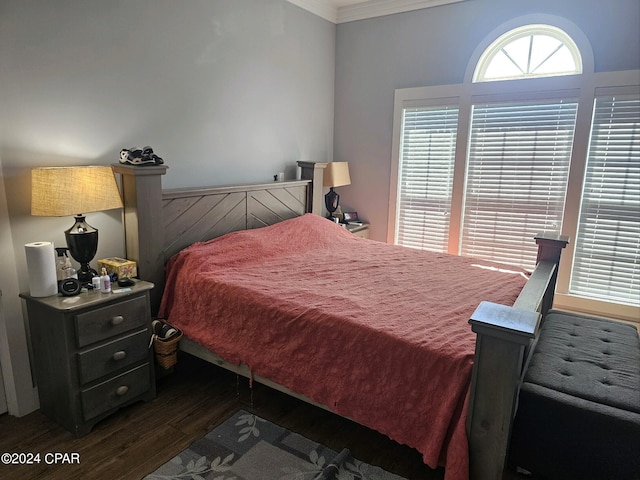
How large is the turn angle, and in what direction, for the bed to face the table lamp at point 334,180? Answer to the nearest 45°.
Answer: approximately 135° to its left

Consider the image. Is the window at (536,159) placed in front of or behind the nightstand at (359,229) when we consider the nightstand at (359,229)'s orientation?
in front

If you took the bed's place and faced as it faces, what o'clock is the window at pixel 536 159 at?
The window is roughly at 9 o'clock from the bed.

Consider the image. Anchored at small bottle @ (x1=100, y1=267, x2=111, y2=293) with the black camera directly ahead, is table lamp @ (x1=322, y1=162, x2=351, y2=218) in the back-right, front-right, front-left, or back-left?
back-right

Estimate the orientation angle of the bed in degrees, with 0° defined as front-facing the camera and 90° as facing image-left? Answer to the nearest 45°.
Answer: approximately 315°

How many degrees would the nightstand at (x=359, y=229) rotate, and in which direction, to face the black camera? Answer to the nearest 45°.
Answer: approximately 90° to its right

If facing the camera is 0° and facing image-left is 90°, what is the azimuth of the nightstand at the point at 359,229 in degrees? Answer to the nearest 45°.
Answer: approximately 315°

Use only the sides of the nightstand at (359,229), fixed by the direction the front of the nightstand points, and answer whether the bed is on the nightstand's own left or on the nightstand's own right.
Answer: on the nightstand's own right

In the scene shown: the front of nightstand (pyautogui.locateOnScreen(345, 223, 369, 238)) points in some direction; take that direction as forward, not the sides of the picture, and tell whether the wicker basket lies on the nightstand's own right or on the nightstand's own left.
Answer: on the nightstand's own right

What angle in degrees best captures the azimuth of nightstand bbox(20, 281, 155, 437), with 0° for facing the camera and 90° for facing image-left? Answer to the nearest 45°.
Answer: approximately 315°

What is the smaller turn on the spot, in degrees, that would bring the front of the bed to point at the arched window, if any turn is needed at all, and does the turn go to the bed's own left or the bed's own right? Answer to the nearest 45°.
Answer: approximately 90° to the bed's own left

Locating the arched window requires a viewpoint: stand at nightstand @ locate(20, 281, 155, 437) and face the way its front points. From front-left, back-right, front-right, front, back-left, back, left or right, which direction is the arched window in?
front-left

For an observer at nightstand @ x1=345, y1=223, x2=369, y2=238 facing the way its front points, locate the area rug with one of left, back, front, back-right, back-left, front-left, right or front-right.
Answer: front-right

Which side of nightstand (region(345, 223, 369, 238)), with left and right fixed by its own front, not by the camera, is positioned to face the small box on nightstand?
right
